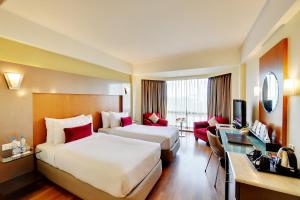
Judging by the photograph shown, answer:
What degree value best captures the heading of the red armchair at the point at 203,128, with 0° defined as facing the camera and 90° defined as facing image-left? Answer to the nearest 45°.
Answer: approximately 45°

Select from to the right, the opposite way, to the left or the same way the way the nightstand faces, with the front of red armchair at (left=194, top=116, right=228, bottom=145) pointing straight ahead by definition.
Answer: the opposite way

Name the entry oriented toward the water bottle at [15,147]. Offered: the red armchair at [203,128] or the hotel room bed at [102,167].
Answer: the red armchair

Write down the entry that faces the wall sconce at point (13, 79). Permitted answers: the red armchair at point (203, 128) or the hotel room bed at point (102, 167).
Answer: the red armchair

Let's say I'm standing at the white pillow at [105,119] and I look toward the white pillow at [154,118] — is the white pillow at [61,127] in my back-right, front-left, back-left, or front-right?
back-right

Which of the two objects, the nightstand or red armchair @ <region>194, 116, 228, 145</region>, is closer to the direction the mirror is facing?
the nightstand

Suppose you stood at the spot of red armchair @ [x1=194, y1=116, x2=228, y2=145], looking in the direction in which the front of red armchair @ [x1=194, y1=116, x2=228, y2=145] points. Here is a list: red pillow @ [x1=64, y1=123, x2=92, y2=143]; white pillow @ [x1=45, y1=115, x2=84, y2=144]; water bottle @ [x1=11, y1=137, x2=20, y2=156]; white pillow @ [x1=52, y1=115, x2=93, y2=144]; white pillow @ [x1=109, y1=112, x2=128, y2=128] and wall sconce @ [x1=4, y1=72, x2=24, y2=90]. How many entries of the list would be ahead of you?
6

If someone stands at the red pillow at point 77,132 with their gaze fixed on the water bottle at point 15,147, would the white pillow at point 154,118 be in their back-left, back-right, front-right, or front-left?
back-right

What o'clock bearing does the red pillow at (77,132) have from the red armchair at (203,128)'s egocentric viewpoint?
The red pillow is roughly at 12 o'clock from the red armchair.

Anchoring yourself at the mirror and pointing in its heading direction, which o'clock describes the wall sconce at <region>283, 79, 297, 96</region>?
The wall sconce is roughly at 10 o'clock from the mirror.

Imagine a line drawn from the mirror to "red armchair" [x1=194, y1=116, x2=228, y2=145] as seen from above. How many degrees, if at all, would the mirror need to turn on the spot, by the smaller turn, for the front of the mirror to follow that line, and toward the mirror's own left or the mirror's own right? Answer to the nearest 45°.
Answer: approximately 90° to the mirror's own right

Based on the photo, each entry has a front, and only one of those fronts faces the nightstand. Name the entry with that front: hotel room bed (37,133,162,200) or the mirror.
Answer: the mirror

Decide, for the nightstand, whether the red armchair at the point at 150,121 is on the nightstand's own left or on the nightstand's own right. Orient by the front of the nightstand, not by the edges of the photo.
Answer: on the nightstand's own left

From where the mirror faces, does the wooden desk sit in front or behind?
in front

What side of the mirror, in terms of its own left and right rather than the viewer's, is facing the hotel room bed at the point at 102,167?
front

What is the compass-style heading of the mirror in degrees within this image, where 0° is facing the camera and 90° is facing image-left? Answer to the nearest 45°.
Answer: approximately 45°

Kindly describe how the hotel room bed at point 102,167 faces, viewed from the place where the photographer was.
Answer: facing the viewer and to the right of the viewer
